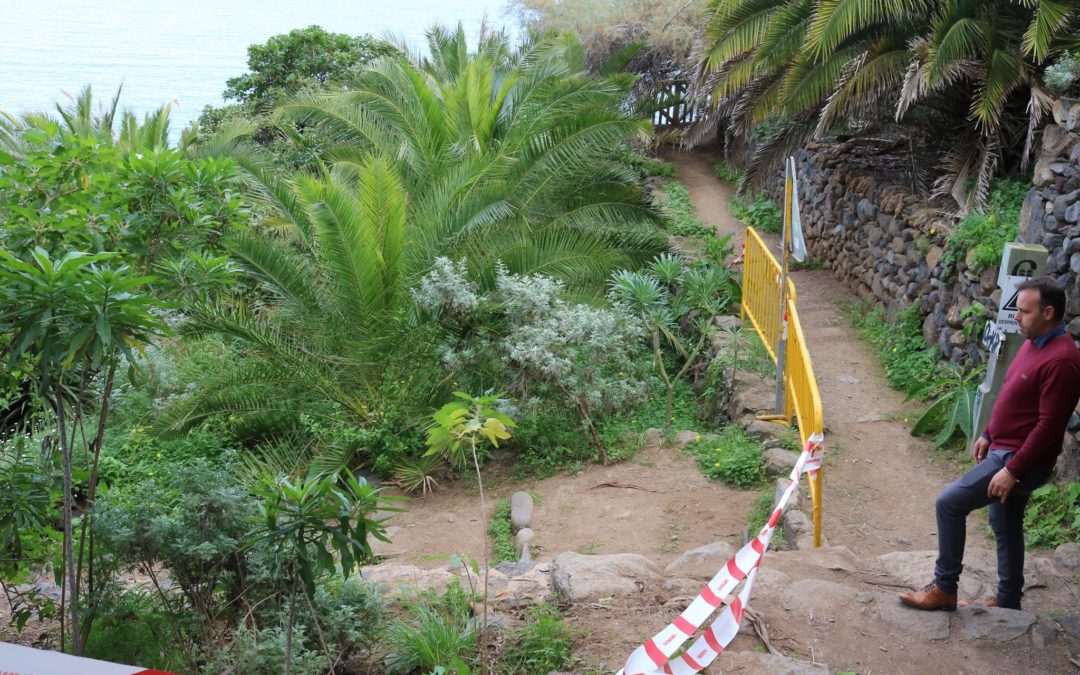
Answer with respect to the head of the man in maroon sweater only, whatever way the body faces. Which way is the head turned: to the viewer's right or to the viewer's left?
to the viewer's left

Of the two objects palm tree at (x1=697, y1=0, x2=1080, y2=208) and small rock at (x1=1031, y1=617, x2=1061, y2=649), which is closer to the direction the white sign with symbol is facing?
the small rock

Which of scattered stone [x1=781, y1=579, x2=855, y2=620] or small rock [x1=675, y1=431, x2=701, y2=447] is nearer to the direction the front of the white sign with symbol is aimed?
the scattered stone

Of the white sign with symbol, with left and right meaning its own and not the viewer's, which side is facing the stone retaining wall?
back

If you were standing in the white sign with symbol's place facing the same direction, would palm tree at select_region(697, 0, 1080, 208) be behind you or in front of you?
behind

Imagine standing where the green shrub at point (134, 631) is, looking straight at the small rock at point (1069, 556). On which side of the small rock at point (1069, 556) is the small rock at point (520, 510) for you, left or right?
left

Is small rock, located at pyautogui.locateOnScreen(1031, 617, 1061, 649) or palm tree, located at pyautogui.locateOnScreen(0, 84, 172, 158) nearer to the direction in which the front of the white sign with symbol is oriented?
the small rock

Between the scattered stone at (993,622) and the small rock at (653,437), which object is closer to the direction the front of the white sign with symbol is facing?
the scattered stone

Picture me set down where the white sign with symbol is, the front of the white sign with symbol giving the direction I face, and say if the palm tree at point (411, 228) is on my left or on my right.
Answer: on my right

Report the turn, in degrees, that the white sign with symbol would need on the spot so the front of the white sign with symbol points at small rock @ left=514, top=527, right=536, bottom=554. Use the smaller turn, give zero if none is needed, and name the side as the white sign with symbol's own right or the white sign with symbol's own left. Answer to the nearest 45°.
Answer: approximately 90° to the white sign with symbol's own right

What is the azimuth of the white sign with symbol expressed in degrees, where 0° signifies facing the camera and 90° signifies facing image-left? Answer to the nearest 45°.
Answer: approximately 0°

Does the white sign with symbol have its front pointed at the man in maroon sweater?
yes
